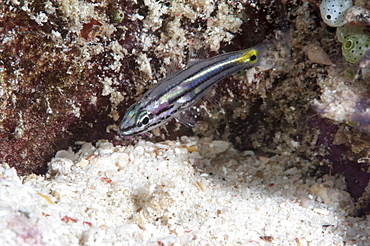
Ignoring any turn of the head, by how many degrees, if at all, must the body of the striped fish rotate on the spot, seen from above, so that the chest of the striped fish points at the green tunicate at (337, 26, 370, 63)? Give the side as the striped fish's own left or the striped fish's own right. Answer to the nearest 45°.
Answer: approximately 180°

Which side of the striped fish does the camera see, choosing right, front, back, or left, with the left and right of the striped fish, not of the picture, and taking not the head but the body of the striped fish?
left
